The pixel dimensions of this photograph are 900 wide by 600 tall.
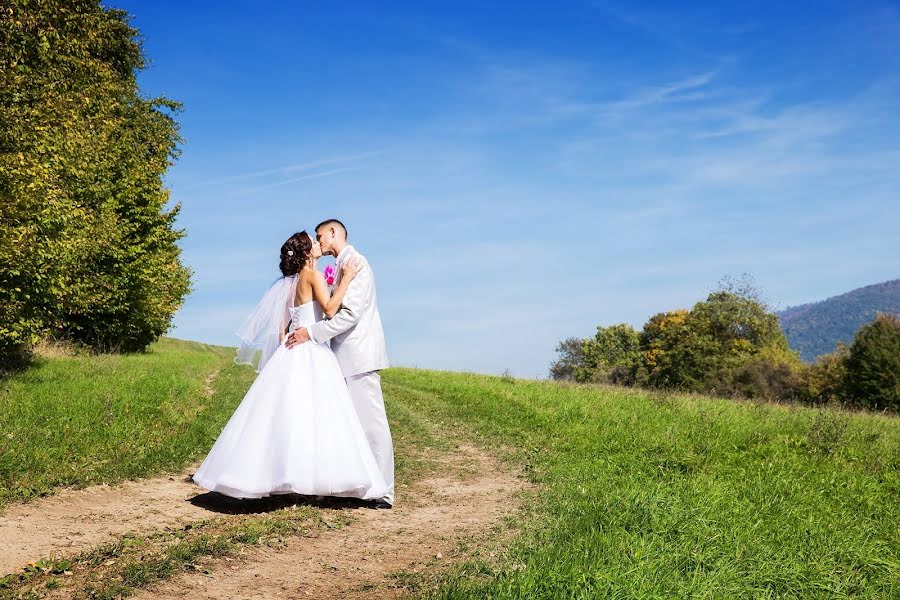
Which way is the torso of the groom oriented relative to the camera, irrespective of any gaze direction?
to the viewer's left

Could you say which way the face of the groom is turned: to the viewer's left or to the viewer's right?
to the viewer's left

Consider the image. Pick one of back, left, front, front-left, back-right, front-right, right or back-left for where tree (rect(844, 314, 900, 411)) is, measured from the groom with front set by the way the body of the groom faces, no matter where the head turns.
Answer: back-right
